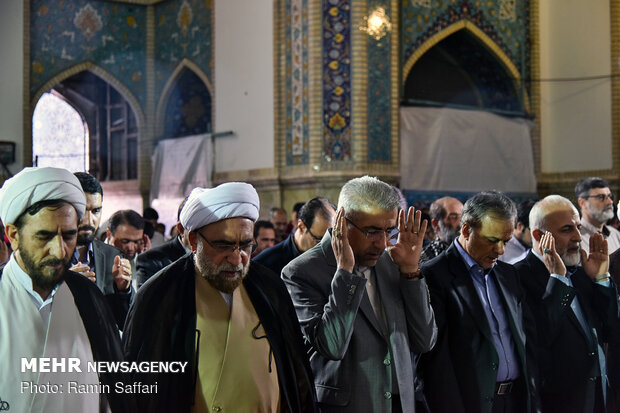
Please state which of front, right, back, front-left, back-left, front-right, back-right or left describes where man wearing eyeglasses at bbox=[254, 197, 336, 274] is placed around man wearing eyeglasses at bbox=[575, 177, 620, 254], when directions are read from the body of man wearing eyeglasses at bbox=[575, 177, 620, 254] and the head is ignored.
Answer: right

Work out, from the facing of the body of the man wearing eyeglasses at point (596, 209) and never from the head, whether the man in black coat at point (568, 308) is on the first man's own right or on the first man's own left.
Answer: on the first man's own right

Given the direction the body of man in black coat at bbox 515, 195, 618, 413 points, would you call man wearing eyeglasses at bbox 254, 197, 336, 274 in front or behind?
behind

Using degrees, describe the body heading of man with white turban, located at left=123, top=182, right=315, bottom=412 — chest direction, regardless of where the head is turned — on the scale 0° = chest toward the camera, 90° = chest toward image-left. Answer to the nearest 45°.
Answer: approximately 315°

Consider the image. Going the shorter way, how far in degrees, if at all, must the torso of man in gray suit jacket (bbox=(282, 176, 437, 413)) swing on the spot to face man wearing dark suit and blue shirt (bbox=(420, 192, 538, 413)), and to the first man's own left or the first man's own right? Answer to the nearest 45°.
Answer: approximately 90° to the first man's own left

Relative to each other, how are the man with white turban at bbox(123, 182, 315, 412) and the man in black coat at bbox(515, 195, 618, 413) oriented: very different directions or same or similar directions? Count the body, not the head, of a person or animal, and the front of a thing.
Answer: same or similar directions

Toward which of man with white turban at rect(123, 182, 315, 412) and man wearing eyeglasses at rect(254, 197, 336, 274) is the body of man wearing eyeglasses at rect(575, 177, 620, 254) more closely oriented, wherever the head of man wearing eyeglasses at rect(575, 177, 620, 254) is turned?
the man with white turban

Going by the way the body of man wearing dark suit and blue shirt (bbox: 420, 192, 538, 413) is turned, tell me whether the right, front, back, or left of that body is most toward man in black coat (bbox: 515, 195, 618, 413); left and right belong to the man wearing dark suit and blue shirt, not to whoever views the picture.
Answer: left

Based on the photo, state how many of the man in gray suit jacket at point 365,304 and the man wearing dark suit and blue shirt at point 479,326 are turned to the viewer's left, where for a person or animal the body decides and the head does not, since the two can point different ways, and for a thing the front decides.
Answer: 0

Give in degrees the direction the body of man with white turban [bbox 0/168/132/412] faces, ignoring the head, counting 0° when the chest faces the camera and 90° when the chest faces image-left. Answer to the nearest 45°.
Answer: approximately 315°

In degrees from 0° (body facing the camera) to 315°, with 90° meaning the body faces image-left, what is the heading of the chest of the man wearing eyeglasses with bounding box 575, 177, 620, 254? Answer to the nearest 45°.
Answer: approximately 315°

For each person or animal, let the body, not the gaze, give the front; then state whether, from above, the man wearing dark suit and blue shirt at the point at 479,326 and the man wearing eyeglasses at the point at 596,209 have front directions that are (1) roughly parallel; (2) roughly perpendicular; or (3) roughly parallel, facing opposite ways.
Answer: roughly parallel

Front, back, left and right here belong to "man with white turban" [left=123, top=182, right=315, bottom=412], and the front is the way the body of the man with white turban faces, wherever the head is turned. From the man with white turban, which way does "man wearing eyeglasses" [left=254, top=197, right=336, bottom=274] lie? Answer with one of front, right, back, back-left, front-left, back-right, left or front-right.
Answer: back-left

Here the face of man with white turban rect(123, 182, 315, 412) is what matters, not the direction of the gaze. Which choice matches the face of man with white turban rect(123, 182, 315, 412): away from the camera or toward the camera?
toward the camera

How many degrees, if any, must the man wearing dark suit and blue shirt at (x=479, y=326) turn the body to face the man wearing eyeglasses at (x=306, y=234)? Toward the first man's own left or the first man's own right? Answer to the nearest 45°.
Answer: approximately 180°
